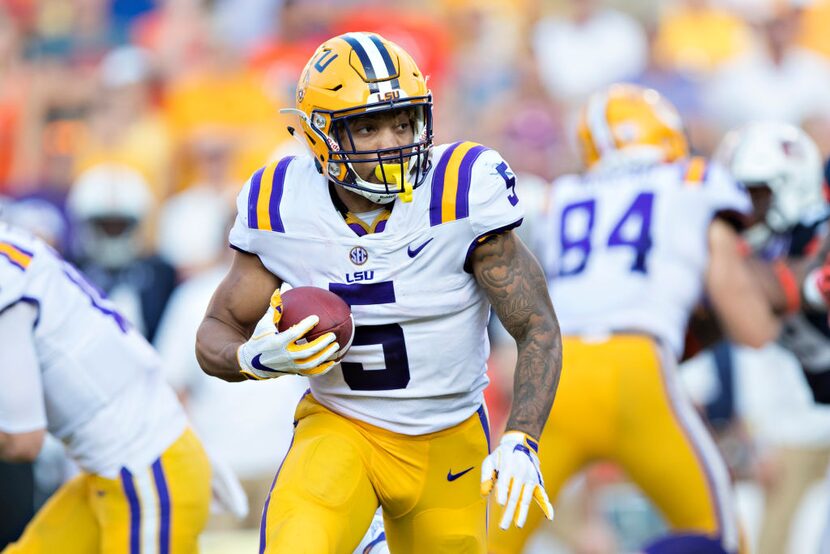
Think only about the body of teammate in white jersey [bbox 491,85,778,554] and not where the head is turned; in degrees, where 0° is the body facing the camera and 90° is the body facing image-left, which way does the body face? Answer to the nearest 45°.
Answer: approximately 225°

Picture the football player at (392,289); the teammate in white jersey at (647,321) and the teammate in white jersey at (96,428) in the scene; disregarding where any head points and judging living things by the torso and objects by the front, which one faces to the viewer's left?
the teammate in white jersey at (96,428)

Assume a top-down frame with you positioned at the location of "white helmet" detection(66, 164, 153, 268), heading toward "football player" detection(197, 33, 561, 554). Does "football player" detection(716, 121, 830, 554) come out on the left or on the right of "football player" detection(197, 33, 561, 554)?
left

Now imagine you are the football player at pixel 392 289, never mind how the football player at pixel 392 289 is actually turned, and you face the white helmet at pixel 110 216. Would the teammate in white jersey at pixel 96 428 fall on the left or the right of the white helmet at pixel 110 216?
left

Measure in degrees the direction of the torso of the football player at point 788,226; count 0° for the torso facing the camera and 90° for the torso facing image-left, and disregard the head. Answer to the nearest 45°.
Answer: approximately 90°
